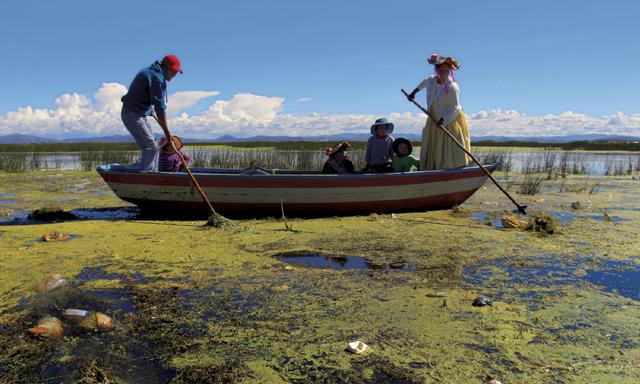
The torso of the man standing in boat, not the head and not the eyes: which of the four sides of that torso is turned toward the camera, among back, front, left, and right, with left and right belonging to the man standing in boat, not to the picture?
right

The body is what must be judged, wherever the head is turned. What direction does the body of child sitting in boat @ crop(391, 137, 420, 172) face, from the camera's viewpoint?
toward the camera

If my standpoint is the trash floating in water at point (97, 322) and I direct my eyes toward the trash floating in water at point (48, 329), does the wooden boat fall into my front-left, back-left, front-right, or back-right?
back-right

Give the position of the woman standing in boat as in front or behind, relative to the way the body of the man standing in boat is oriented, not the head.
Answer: in front

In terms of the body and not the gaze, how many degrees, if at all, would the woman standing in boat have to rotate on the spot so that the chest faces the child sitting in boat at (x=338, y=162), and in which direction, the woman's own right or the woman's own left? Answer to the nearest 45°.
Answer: approximately 90° to the woman's own right

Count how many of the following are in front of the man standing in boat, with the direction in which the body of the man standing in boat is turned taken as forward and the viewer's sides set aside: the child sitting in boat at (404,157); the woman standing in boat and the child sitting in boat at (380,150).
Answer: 3

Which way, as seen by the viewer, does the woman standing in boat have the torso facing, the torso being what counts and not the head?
toward the camera
